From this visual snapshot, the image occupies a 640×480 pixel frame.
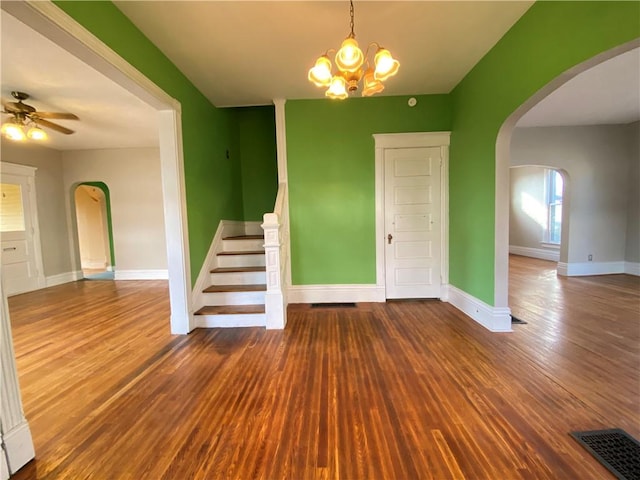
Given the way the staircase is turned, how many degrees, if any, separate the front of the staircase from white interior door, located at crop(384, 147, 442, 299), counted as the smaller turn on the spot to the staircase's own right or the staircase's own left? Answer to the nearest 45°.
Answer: approximately 90° to the staircase's own left

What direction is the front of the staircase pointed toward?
toward the camera

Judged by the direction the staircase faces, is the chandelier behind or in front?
in front

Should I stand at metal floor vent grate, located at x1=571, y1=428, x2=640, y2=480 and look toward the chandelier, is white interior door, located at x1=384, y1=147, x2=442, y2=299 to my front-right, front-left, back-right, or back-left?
front-right

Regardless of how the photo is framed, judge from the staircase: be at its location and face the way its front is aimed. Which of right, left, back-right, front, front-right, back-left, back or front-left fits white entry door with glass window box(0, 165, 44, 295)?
back-right

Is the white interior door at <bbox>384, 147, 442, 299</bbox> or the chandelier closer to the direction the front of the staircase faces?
the chandelier

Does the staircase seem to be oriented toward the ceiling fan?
no

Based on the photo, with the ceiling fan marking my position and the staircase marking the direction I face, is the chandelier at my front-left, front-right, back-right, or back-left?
front-right

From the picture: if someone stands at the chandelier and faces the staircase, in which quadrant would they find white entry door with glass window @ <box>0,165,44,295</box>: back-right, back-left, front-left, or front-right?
front-left

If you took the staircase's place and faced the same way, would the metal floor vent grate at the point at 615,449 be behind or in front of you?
in front

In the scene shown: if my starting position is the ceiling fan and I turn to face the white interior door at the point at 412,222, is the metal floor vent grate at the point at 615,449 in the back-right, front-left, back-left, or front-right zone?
front-right

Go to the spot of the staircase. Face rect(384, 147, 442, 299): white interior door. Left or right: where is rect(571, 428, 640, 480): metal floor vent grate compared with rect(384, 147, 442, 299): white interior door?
right

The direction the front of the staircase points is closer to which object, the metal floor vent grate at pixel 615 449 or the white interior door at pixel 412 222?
the metal floor vent grate

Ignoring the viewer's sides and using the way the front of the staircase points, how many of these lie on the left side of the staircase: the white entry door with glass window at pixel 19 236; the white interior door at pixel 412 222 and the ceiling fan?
1

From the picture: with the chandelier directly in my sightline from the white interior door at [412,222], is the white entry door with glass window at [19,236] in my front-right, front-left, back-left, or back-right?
front-right

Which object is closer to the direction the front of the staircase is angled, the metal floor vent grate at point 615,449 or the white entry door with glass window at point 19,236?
the metal floor vent grate
